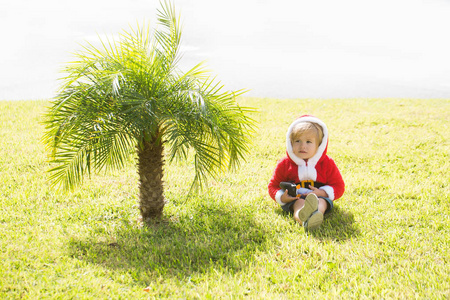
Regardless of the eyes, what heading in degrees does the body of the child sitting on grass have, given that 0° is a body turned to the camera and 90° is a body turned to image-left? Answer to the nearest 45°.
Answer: approximately 0°

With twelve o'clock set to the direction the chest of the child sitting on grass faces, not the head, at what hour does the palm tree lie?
The palm tree is roughly at 2 o'clock from the child sitting on grass.
